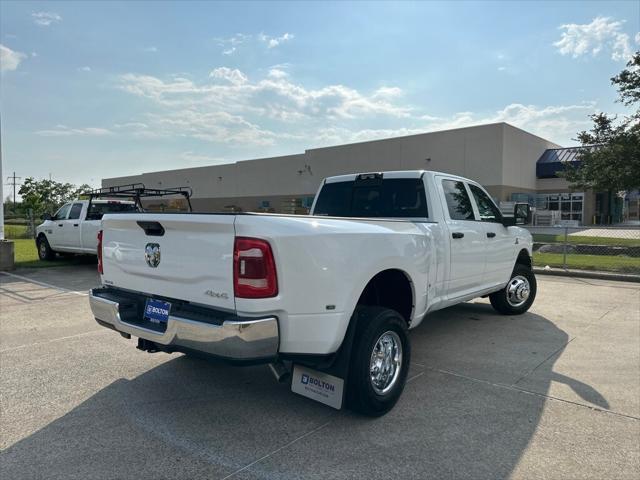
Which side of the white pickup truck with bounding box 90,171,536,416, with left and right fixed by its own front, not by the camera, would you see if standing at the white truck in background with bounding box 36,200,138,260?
left

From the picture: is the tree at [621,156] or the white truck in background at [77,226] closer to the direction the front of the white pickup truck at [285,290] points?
the tree

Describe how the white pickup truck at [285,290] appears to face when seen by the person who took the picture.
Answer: facing away from the viewer and to the right of the viewer

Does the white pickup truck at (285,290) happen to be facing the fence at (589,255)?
yes

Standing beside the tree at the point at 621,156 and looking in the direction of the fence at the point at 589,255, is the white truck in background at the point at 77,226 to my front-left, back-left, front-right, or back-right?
front-right

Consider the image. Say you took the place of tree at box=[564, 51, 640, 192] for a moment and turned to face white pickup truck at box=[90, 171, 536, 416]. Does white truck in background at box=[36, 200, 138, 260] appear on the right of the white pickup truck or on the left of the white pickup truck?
right

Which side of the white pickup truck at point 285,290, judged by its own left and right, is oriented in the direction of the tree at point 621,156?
front
